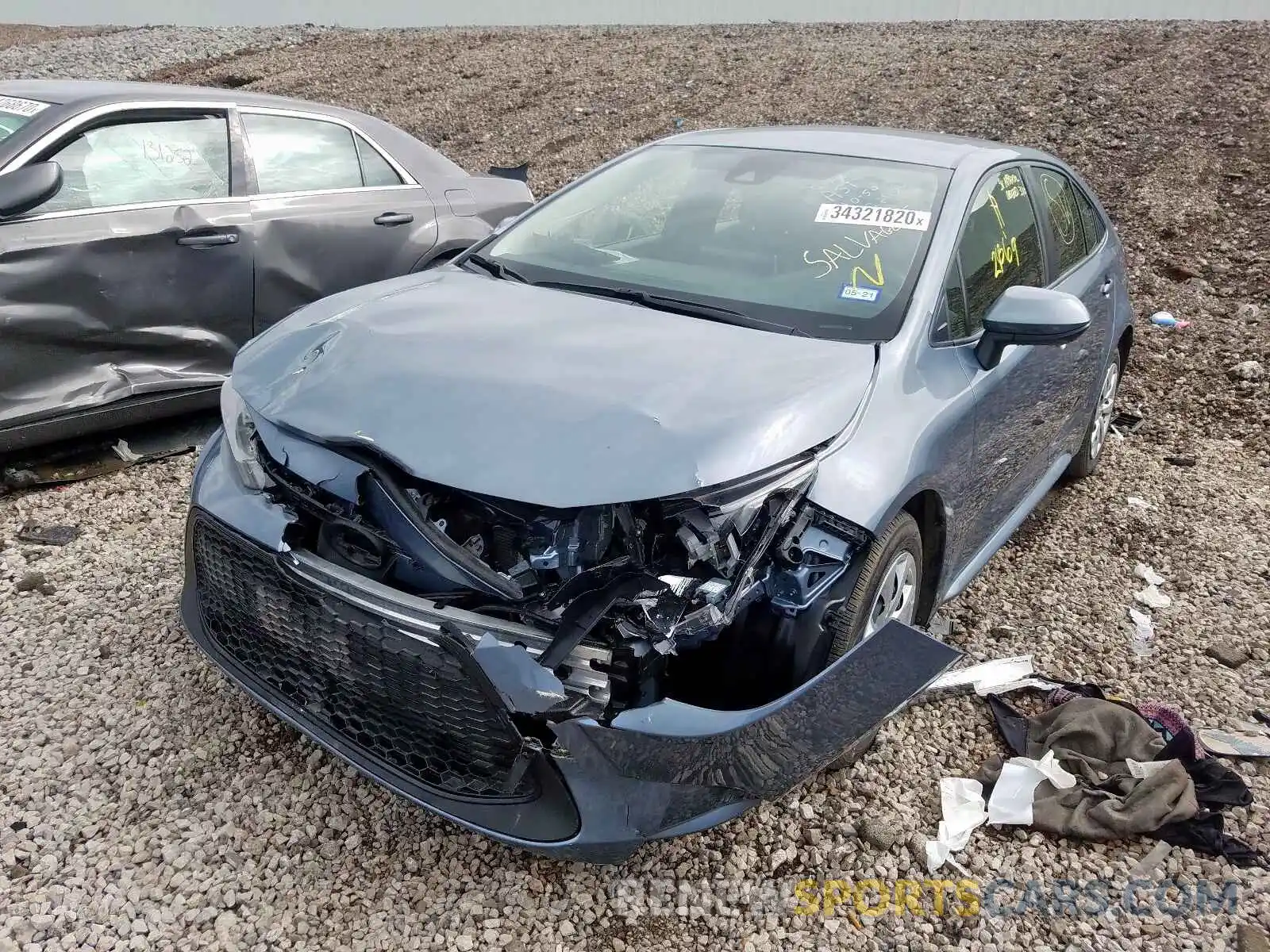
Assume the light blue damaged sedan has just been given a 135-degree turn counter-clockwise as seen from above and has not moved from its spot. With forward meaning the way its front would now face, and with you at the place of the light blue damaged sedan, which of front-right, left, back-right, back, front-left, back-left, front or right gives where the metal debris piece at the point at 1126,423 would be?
front-left

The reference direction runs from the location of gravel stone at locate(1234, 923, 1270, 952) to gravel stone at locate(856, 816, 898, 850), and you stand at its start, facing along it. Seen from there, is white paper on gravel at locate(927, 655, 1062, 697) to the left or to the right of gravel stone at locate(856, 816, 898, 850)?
right

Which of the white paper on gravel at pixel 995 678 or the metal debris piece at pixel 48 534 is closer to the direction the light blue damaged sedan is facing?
the metal debris piece

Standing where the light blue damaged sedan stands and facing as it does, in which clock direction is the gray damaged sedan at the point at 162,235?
The gray damaged sedan is roughly at 3 o'clock from the light blue damaged sedan.

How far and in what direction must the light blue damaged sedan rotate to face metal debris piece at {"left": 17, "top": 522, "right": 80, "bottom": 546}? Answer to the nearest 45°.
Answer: approximately 90° to its right

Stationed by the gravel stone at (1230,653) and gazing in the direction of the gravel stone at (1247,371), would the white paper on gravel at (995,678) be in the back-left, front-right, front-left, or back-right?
back-left

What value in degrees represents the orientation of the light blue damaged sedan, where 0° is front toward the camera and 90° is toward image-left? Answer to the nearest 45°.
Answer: approximately 45°

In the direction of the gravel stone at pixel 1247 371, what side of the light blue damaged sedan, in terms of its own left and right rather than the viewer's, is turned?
back
